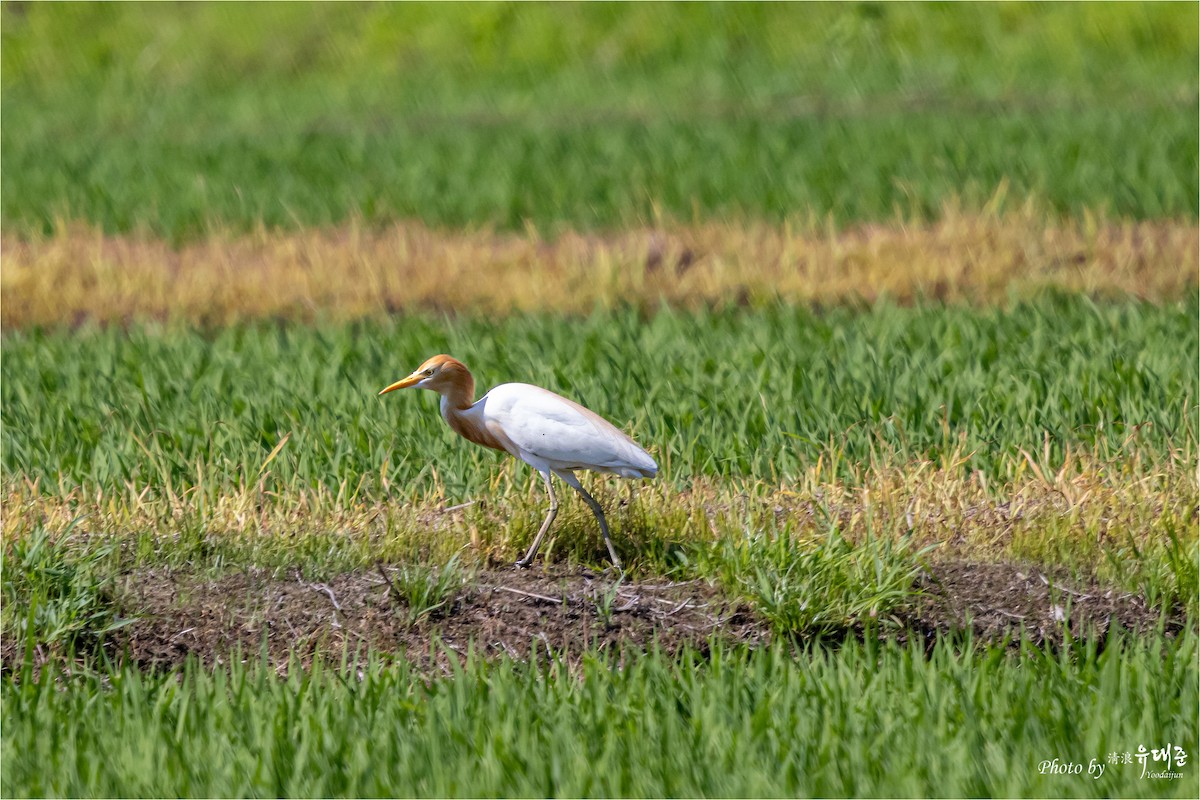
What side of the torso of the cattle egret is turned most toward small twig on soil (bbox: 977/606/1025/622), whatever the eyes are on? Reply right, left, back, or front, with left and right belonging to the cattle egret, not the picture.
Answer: back

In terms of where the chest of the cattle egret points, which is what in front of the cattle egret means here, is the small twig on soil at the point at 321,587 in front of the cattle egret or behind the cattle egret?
in front

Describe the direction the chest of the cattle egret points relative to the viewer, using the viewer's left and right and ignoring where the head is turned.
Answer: facing to the left of the viewer
